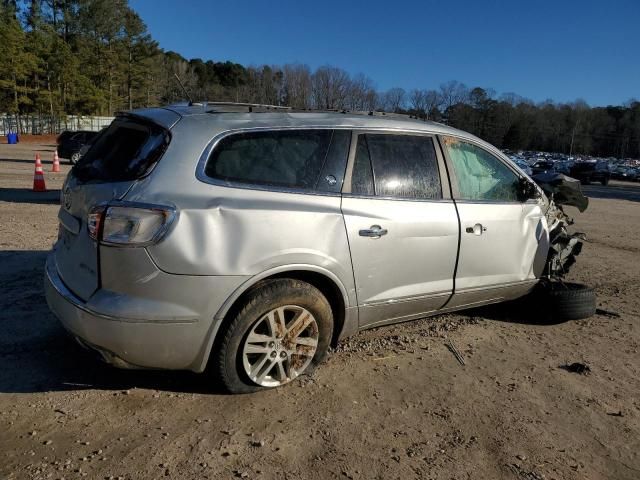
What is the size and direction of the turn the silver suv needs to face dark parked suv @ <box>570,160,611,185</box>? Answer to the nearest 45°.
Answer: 0° — it already faces it

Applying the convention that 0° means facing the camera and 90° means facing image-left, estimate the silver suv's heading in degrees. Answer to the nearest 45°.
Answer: approximately 225°

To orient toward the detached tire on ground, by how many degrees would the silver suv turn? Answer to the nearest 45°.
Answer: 0° — it already faces it

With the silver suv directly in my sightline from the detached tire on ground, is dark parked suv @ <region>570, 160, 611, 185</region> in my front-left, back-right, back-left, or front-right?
back-right
